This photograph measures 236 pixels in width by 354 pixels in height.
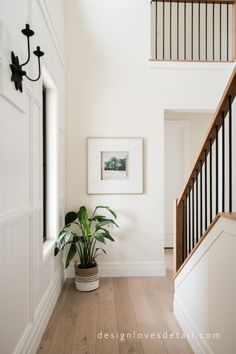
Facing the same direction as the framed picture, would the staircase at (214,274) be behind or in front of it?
in front

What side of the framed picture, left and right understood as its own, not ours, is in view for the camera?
front
